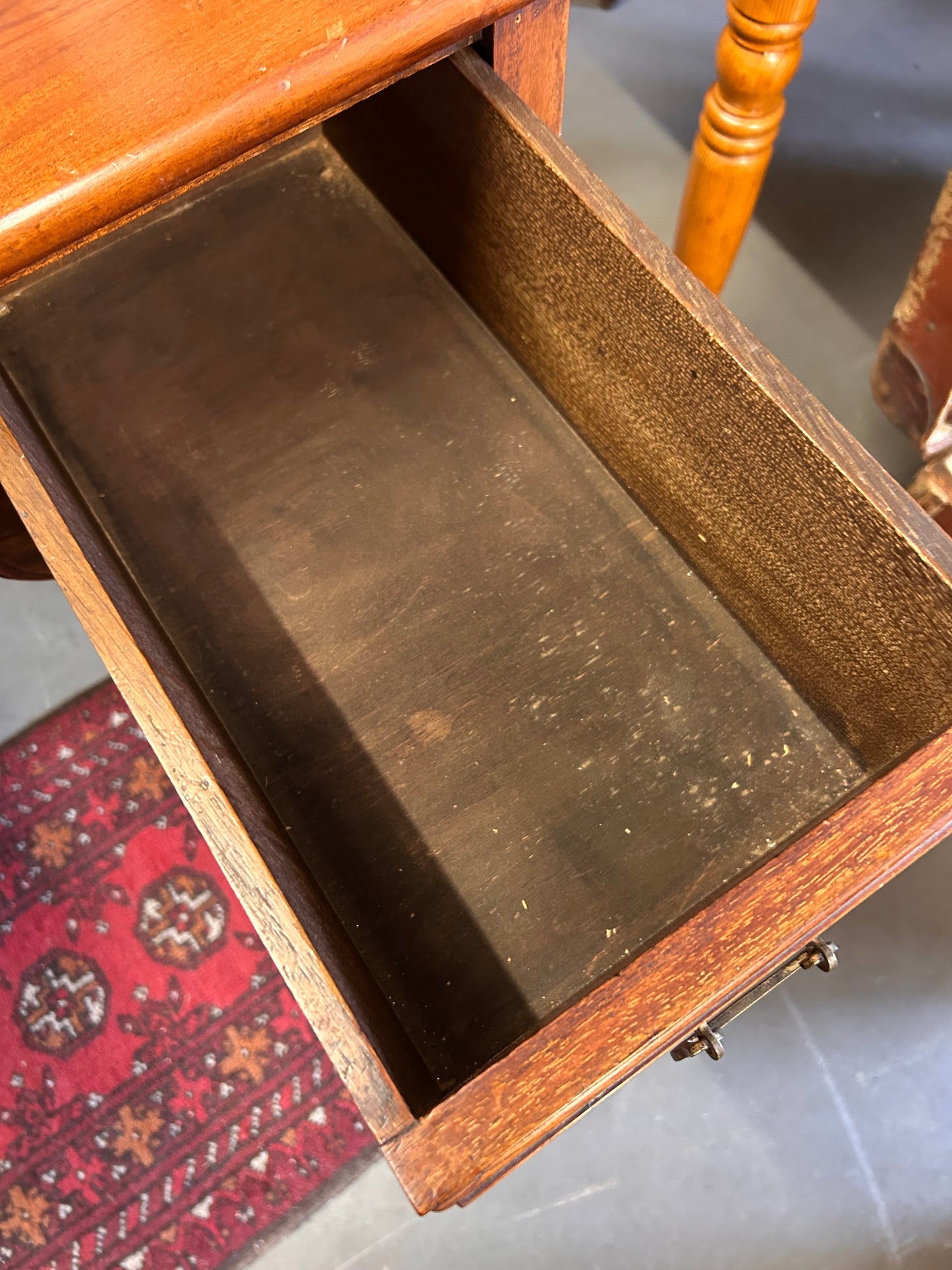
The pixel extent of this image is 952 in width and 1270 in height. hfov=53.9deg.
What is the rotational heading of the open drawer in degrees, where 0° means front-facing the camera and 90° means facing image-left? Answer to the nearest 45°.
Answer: approximately 315°
